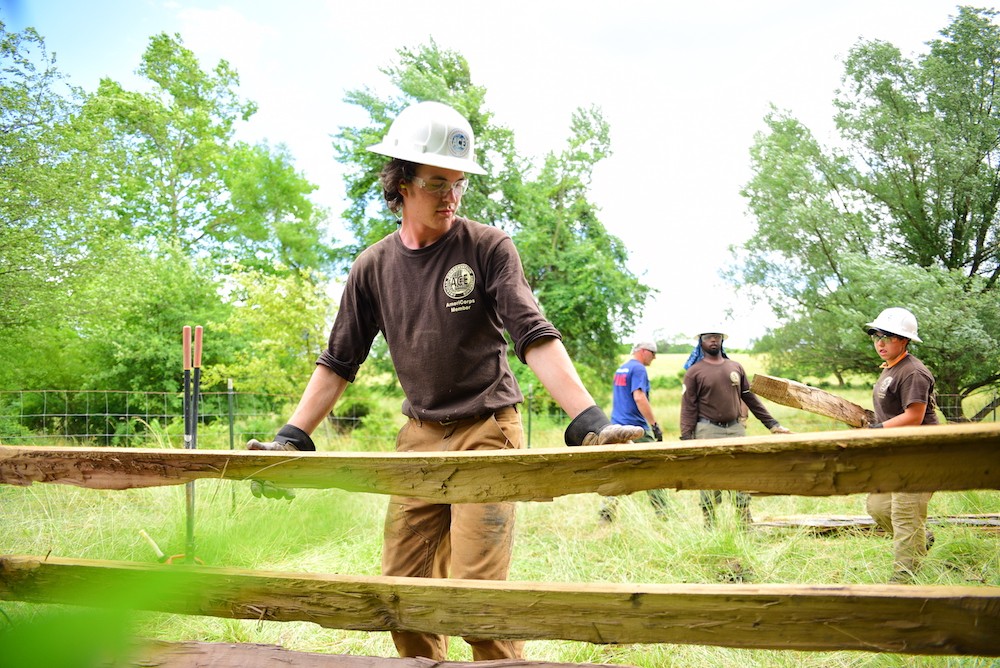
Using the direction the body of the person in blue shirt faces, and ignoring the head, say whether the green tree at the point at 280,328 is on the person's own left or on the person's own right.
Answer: on the person's own left

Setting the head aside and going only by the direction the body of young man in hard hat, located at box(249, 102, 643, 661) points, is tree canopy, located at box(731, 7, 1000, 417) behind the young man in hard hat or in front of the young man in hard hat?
behind

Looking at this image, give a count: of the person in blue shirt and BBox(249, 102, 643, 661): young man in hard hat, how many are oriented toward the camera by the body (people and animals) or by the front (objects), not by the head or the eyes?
1

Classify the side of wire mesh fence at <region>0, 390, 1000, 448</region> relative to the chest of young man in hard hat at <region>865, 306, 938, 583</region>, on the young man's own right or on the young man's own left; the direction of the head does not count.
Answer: on the young man's own right

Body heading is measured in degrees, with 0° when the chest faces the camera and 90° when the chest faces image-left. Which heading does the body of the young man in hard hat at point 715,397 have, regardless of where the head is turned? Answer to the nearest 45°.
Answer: approximately 0°

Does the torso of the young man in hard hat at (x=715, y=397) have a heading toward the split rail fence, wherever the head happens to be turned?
yes

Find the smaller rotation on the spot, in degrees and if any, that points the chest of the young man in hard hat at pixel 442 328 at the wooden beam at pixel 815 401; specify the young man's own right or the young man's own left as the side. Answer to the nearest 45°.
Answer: approximately 135° to the young man's own left

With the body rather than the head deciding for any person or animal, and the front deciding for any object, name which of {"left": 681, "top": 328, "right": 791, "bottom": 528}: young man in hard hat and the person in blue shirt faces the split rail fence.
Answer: the young man in hard hat

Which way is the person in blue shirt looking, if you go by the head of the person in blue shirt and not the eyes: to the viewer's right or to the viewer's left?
to the viewer's right
